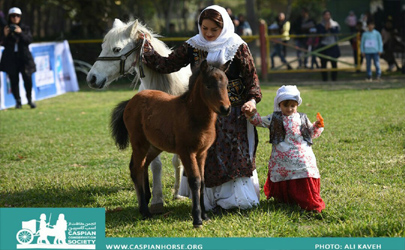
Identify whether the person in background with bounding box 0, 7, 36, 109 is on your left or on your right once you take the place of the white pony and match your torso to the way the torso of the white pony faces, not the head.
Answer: on your right

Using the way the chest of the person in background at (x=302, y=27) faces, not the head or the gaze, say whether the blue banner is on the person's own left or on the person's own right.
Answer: on the person's own right

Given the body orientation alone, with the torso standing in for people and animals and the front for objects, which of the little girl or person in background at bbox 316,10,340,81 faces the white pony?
the person in background

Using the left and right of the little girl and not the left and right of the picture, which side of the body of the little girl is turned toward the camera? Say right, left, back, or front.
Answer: front

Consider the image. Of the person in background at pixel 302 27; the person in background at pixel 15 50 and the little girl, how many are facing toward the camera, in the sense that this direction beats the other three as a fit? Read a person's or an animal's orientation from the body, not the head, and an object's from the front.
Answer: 3

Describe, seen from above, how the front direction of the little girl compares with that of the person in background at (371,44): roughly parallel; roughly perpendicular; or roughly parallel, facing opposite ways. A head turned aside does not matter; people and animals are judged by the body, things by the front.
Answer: roughly parallel

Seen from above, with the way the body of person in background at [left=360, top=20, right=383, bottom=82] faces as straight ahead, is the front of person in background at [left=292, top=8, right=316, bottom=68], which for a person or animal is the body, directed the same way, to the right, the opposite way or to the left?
the same way

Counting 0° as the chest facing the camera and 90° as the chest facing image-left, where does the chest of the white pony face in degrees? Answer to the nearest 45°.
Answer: approximately 45°

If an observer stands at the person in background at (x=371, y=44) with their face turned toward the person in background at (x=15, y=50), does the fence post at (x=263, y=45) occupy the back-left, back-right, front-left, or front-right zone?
front-right

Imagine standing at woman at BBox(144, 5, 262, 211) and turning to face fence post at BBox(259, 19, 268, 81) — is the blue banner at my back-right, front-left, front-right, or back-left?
front-left

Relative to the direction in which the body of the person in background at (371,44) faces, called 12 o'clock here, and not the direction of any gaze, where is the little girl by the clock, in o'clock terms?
The little girl is roughly at 12 o'clock from the person in background.

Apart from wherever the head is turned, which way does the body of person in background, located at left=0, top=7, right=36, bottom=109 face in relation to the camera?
toward the camera

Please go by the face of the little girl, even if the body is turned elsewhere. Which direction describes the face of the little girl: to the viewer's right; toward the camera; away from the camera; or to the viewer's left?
toward the camera

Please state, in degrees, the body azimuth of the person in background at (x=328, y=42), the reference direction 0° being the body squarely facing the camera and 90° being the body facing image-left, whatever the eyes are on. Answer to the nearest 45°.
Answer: approximately 0°

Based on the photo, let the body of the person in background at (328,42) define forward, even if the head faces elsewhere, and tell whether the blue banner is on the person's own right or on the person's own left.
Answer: on the person's own right

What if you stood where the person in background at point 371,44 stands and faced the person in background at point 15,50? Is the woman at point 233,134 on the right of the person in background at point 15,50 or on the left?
left

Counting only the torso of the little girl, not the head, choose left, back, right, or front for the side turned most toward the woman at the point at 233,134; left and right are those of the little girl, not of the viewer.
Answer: right
